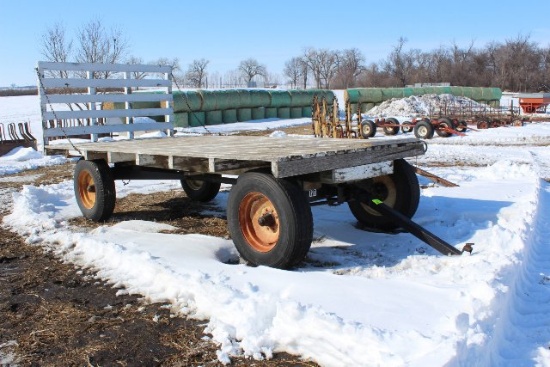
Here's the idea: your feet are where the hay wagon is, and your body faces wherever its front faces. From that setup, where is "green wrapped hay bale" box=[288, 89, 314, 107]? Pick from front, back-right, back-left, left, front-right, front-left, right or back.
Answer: back-left

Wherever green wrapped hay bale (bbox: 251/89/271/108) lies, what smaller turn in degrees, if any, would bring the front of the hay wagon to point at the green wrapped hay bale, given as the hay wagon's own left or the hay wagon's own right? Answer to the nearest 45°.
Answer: approximately 135° to the hay wagon's own left

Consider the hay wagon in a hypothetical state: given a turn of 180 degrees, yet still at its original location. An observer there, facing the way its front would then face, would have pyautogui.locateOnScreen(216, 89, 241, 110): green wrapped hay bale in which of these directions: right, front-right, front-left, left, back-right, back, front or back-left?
front-right

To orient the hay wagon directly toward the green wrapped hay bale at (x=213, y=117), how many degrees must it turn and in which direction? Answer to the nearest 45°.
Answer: approximately 135° to its left

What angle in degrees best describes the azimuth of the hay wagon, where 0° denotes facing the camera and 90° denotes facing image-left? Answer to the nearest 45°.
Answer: approximately 315°

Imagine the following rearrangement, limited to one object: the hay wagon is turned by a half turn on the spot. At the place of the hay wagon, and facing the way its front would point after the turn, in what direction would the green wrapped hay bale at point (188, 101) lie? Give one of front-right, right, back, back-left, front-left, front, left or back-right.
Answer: front-right

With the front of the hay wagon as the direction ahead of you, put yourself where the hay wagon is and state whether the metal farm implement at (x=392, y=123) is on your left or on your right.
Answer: on your left

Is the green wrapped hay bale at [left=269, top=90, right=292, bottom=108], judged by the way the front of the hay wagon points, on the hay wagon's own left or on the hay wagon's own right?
on the hay wagon's own left

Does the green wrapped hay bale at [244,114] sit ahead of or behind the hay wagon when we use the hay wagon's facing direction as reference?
behind

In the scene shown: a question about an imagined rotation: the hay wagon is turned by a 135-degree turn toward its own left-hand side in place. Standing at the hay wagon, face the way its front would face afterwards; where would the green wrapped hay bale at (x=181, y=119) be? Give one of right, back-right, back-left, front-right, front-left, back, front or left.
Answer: front

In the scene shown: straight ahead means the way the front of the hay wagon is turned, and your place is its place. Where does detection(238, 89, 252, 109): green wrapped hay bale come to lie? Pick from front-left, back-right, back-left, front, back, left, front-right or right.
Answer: back-left

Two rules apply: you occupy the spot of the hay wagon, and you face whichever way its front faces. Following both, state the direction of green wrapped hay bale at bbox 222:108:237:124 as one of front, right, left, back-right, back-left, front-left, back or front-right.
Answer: back-left

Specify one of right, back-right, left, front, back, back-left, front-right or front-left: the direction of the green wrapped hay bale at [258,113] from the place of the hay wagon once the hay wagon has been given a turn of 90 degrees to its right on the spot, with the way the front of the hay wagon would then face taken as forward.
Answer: back-right

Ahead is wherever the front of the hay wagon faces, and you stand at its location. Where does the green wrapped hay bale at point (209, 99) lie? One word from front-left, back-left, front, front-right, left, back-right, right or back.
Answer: back-left

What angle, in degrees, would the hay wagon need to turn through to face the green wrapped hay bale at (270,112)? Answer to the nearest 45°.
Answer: approximately 135° to its left

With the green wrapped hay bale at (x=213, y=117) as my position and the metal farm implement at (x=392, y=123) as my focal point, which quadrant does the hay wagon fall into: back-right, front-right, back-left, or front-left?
front-right
